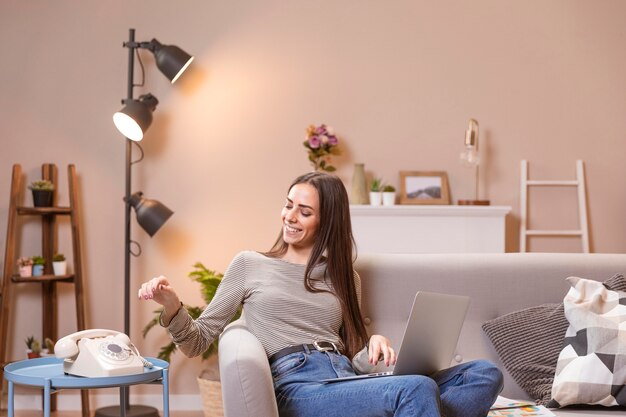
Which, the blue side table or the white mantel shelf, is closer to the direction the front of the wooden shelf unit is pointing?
the blue side table

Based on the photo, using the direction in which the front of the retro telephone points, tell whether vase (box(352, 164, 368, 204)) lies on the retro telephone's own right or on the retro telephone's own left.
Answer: on the retro telephone's own left

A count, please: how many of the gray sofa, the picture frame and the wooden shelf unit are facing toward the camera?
3

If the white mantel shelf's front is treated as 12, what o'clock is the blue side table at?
The blue side table is roughly at 1 o'clock from the white mantel shelf.

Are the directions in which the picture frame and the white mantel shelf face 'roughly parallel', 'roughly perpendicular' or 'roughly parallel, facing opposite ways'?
roughly parallel

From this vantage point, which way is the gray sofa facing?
toward the camera

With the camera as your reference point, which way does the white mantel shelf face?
facing the viewer

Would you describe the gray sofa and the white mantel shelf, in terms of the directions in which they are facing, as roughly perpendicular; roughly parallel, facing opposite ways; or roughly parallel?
roughly parallel

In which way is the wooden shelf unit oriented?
toward the camera

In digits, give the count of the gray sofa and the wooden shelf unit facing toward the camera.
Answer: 2

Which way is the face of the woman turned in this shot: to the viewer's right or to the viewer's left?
to the viewer's left

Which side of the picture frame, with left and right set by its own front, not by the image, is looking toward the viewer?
front
